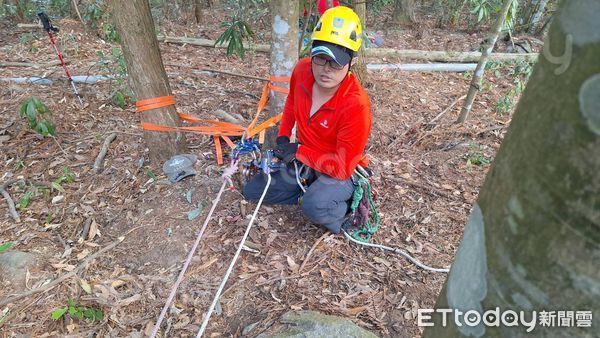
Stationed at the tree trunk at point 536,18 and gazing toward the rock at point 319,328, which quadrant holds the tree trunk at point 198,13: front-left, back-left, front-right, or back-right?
front-right

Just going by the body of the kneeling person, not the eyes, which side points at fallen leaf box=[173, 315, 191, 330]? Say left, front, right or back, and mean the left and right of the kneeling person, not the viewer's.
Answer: front

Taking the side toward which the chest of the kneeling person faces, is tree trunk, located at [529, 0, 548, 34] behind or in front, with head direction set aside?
behind

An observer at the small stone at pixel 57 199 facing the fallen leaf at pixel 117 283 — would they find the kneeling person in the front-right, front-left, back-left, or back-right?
front-left

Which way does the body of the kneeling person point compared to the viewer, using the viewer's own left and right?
facing the viewer and to the left of the viewer

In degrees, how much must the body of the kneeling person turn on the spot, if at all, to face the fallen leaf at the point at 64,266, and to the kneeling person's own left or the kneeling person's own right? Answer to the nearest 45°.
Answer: approximately 45° to the kneeling person's own right

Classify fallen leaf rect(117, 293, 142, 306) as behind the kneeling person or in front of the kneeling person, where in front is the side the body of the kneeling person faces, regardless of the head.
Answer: in front

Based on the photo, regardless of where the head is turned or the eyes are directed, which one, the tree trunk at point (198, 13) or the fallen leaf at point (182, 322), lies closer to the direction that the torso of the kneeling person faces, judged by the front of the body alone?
the fallen leaf

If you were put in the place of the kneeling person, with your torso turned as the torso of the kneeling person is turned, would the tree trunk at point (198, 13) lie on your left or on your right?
on your right

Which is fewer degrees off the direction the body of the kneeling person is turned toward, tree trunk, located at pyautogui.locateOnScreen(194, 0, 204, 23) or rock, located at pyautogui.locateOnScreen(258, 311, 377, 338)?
the rock

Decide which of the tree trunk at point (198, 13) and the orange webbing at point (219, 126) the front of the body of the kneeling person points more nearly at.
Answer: the orange webbing

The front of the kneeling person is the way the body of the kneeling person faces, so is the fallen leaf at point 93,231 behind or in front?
in front

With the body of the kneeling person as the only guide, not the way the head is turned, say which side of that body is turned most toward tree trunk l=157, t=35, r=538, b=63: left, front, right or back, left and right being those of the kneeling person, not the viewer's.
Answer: back

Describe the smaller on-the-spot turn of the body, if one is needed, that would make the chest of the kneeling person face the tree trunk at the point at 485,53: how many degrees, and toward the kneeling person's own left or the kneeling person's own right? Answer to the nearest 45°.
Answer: approximately 180°
